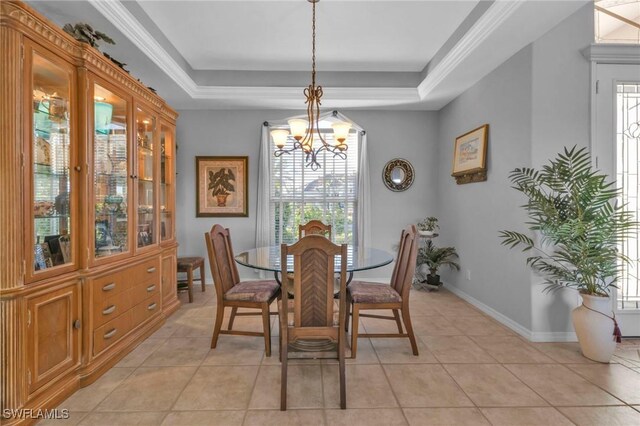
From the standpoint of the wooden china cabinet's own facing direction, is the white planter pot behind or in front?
in front

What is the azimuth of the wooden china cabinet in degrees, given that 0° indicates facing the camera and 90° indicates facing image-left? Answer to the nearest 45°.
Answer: approximately 315°

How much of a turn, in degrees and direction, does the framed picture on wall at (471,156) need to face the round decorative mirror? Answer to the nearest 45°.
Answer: approximately 90° to its right

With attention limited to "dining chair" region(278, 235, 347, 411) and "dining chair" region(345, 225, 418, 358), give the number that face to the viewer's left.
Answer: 1

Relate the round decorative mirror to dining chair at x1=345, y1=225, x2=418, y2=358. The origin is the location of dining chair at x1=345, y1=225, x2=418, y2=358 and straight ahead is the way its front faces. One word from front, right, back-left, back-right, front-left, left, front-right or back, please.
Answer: right

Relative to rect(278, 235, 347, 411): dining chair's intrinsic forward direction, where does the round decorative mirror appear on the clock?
The round decorative mirror is roughly at 1 o'clock from the dining chair.

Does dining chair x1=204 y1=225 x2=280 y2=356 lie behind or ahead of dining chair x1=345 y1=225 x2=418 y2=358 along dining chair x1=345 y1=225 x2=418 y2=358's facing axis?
ahead

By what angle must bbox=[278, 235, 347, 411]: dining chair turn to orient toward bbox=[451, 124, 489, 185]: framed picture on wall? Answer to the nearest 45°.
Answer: approximately 45° to its right

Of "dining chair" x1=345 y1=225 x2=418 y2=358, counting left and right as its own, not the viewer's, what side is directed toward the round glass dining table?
front

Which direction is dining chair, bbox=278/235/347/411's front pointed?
away from the camera

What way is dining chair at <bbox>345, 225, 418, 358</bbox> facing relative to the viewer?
to the viewer's left

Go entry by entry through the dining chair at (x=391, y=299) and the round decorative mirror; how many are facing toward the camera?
1

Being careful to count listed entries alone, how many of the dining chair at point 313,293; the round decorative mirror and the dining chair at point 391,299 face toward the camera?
1

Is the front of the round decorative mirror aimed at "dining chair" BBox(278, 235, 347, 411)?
yes

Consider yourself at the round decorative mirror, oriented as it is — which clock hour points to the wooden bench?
The wooden bench is roughly at 2 o'clock from the round decorative mirror.

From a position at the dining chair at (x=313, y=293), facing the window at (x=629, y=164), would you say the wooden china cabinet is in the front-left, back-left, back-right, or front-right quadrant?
back-left

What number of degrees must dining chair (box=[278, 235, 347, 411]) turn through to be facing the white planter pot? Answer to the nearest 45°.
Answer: approximately 90° to its right

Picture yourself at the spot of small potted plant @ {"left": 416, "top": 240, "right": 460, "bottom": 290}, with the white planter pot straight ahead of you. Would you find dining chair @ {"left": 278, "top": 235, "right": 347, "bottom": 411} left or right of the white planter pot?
right
